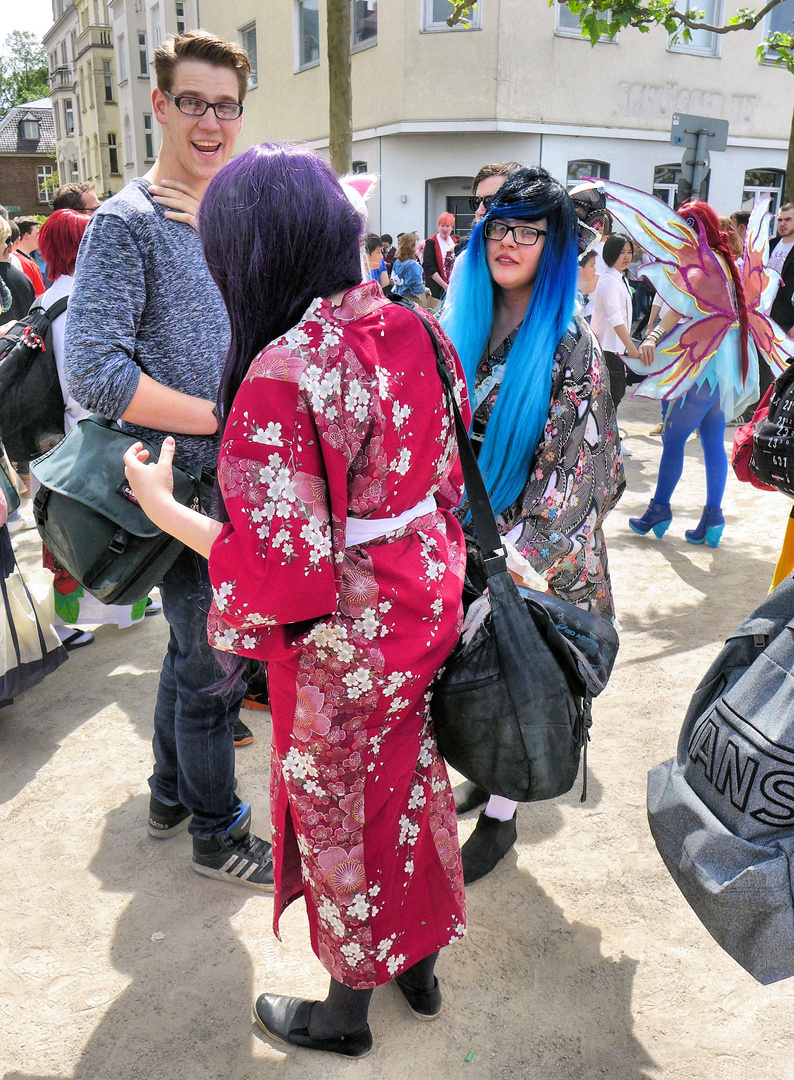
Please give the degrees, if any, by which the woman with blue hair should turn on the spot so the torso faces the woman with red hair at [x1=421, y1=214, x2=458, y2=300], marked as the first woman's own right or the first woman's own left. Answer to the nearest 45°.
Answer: approximately 135° to the first woman's own right

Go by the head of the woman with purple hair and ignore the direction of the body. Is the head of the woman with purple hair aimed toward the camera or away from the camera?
away from the camera

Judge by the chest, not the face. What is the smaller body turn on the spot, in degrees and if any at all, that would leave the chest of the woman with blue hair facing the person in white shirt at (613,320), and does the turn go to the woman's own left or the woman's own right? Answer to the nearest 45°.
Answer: approximately 135° to the woman's own right

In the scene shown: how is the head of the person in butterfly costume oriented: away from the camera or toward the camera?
away from the camera

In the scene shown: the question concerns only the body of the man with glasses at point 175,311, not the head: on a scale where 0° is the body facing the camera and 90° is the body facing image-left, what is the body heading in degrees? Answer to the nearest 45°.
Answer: approximately 315°

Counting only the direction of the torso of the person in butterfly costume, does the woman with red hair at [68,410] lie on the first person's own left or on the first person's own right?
on the first person's own left

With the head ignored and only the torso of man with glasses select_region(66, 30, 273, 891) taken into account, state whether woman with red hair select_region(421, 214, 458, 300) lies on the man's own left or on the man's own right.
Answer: on the man's own left

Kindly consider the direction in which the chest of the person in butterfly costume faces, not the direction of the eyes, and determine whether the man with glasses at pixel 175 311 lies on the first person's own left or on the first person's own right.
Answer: on the first person's own left

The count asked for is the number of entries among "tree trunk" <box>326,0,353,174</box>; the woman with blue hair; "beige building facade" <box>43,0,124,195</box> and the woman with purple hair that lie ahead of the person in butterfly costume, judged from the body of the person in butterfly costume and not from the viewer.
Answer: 2

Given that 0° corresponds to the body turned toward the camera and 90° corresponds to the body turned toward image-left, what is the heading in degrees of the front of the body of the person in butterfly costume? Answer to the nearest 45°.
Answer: approximately 135°

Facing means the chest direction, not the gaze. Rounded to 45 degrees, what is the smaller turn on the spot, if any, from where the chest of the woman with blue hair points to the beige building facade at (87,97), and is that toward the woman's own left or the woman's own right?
approximately 90° to the woman's own right
